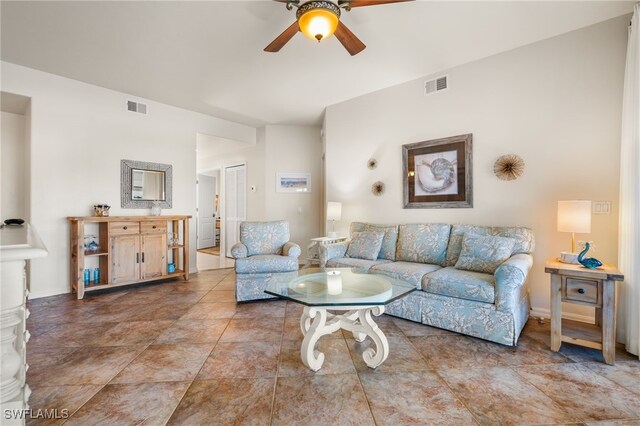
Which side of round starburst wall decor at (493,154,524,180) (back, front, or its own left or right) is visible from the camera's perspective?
front

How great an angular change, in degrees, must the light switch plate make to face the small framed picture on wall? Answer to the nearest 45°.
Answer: approximately 90° to its right

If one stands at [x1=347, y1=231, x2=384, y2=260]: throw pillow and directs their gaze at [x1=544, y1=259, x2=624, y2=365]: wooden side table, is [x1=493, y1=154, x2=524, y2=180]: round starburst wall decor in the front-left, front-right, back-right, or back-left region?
front-left

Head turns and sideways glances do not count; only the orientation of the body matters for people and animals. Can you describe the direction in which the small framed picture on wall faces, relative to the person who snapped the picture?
facing the viewer

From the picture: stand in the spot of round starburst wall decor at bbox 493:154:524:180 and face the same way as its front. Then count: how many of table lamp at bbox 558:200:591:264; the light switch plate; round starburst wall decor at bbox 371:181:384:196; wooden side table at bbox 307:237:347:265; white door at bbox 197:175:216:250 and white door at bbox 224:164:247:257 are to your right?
4

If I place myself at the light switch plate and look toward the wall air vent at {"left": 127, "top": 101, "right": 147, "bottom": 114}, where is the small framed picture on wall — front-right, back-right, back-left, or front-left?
front-right

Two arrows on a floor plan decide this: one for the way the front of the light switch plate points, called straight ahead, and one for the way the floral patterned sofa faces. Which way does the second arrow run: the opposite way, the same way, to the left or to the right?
the same way

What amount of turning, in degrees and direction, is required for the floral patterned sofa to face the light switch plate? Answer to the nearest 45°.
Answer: approximately 135° to its left

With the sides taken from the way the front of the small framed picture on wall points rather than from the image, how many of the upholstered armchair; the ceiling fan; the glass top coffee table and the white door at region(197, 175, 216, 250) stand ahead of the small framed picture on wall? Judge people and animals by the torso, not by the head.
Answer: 3

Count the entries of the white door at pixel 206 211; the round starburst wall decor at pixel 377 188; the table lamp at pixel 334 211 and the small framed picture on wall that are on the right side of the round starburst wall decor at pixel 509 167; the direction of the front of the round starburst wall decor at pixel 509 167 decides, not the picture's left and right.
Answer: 4

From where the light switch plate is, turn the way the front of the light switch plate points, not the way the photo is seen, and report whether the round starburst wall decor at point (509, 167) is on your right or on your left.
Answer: on your right

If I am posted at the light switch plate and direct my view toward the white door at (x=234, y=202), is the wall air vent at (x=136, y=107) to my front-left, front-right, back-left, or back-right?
front-left

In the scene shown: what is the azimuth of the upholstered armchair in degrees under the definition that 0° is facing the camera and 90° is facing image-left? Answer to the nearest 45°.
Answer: approximately 0°

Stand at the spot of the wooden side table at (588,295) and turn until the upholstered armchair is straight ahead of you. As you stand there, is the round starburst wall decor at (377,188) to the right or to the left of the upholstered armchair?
right

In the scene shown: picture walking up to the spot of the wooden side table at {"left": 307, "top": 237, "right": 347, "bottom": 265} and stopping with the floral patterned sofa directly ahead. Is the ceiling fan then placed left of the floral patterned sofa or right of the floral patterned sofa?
right

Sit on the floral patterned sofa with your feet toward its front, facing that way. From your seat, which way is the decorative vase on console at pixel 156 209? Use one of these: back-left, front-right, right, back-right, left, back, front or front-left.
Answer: front-right
